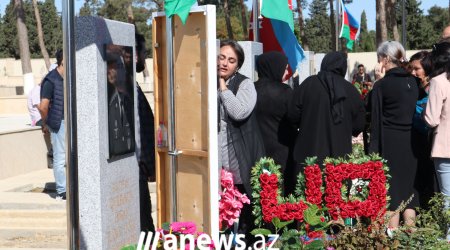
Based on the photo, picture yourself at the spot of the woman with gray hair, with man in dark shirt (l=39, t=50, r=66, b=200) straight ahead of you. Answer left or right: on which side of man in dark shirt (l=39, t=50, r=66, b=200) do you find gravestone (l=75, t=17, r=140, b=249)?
left

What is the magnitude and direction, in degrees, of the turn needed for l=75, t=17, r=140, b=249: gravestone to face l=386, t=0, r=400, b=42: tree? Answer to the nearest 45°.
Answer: approximately 90° to its left

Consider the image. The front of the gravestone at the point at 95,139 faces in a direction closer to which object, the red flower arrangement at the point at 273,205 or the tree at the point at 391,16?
the red flower arrangement

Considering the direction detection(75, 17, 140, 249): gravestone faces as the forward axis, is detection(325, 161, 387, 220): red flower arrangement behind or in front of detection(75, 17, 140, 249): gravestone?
in front
